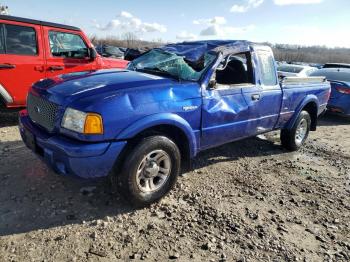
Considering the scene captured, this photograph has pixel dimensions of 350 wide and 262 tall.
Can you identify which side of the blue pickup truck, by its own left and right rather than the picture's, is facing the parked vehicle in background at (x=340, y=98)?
back

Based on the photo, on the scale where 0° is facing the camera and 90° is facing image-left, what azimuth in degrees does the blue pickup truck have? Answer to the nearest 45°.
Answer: approximately 45°
